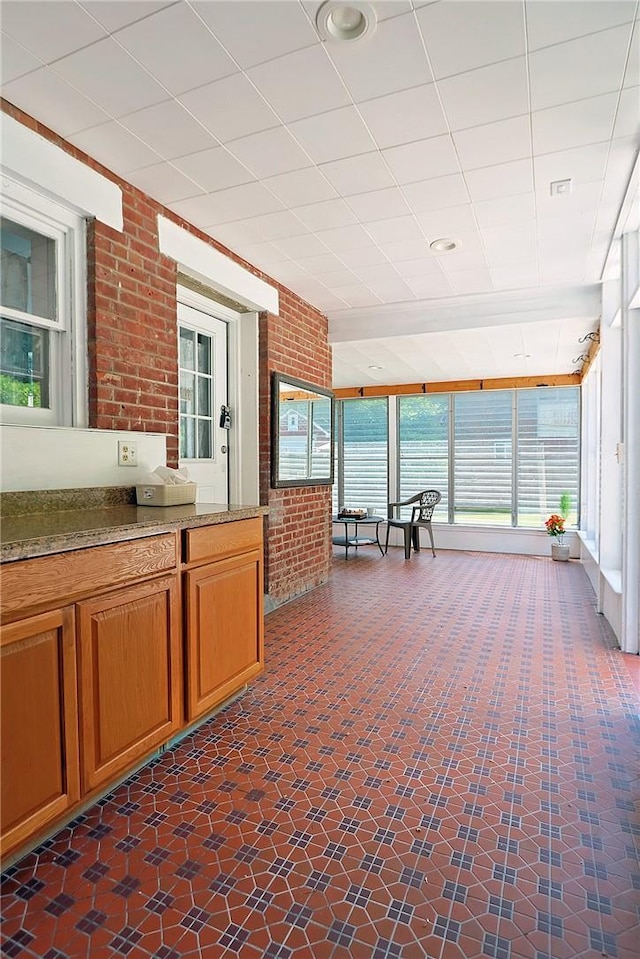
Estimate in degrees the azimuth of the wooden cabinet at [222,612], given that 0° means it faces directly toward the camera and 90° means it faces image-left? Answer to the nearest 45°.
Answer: approximately 315°

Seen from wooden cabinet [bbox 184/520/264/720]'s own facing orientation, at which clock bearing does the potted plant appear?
The potted plant is roughly at 9 o'clock from the wooden cabinet.

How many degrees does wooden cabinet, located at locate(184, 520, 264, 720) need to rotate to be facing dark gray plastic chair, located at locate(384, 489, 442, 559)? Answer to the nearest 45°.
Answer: approximately 90° to its left

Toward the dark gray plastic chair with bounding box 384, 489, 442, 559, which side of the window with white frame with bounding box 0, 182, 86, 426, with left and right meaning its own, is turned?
left

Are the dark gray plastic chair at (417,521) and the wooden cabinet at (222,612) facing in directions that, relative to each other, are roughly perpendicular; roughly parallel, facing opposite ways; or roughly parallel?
roughly perpendicular

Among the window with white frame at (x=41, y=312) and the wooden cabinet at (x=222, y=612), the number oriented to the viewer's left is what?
0

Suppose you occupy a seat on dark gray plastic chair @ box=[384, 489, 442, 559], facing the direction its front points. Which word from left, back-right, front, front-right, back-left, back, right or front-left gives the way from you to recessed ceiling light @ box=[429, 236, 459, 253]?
front-left

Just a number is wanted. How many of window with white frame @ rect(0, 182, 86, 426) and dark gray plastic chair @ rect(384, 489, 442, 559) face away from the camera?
0

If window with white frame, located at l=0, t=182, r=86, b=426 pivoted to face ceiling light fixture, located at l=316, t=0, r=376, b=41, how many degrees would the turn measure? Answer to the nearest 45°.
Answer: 0° — it already faces it

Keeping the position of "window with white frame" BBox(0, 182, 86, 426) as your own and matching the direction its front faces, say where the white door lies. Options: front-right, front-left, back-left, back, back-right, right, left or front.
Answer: left

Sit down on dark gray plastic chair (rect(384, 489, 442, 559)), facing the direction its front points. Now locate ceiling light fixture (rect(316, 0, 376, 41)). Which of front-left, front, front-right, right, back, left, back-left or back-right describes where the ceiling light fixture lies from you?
front-left

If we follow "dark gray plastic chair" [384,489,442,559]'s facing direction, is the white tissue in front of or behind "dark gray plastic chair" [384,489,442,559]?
in front

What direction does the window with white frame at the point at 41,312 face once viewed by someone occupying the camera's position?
facing the viewer and to the right of the viewer

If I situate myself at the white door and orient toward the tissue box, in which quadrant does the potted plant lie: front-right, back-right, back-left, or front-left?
back-left
